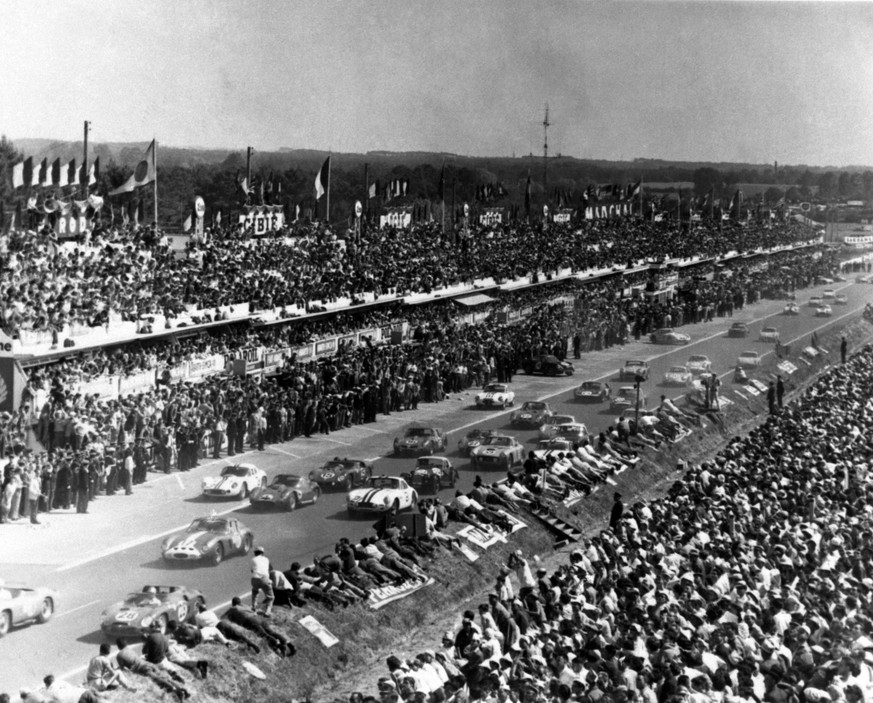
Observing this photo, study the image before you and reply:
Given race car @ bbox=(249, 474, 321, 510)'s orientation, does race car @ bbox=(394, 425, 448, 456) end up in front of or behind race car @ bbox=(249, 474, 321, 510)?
behind

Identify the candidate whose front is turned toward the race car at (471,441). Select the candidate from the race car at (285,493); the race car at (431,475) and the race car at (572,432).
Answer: the race car at (572,432)

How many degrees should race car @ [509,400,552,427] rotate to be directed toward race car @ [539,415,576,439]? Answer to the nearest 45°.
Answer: approximately 45° to its left

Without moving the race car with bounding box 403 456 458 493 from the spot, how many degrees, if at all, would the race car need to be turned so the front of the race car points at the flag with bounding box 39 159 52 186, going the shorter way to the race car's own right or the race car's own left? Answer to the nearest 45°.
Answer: approximately 90° to the race car's own right

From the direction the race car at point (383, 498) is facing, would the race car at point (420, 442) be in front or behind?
behind

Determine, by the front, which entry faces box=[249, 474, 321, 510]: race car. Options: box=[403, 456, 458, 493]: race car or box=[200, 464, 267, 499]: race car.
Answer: box=[403, 456, 458, 493]: race car

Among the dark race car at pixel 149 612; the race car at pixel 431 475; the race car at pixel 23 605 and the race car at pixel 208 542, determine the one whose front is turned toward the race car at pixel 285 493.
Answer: the race car at pixel 431 475

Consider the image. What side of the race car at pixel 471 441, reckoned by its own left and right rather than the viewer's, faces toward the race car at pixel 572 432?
back

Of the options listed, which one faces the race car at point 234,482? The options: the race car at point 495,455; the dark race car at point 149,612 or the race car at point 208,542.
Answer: the race car at point 495,455

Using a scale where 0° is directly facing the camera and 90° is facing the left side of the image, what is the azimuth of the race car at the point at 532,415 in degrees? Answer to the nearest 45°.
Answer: approximately 45°

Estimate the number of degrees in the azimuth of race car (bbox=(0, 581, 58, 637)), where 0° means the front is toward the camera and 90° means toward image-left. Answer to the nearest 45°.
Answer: approximately 45°
